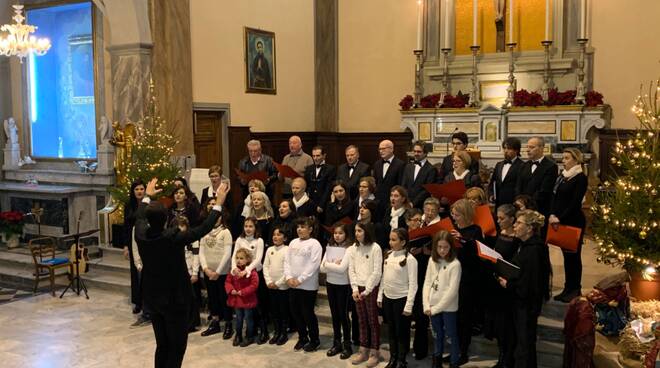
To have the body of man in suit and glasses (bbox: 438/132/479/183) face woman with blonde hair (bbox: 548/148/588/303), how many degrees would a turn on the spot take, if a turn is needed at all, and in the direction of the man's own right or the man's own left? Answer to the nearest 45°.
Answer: approximately 90° to the man's own left

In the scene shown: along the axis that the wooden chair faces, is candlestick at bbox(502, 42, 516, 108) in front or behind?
in front

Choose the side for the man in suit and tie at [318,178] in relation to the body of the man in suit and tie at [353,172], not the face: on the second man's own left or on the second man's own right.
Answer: on the second man's own right

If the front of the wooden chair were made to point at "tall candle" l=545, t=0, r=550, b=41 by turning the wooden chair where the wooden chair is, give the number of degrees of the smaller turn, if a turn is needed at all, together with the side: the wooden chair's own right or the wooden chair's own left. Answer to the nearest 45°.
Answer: approximately 45° to the wooden chair's own left

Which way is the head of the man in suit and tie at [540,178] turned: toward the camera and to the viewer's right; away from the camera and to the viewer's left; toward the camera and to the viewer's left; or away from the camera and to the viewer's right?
toward the camera and to the viewer's left

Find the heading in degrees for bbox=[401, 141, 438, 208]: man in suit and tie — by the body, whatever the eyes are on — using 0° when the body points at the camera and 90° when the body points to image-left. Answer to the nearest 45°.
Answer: approximately 45°

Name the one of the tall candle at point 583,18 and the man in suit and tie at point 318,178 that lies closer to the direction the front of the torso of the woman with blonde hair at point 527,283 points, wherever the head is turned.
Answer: the man in suit and tie

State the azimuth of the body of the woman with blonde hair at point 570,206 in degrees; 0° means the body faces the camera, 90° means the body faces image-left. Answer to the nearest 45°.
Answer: approximately 90°

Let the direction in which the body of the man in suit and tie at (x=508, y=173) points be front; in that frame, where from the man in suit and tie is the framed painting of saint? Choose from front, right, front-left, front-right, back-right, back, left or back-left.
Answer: right

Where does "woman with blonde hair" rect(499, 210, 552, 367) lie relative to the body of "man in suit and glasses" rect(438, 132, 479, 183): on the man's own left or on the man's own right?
on the man's own left

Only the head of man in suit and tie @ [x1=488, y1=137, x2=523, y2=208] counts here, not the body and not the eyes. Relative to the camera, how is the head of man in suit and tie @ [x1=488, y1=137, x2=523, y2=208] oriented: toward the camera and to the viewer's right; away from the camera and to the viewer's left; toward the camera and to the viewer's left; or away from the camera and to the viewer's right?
toward the camera and to the viewer's left
